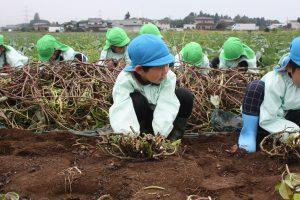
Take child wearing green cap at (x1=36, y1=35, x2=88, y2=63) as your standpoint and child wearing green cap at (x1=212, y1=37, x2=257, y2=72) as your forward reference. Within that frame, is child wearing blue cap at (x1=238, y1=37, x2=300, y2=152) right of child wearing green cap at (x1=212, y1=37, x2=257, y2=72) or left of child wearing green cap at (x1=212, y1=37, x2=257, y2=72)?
right

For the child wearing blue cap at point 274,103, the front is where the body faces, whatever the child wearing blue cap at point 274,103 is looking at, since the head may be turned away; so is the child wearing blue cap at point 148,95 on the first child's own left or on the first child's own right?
on the first child's own right

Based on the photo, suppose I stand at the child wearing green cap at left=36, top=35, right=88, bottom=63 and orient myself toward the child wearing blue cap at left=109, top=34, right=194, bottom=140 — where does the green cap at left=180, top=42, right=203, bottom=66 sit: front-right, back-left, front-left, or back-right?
front-left
